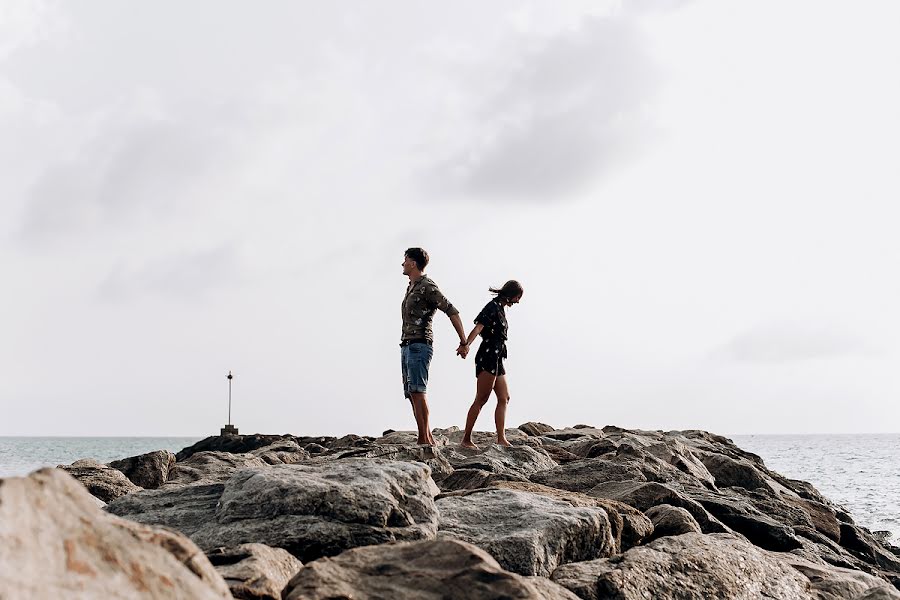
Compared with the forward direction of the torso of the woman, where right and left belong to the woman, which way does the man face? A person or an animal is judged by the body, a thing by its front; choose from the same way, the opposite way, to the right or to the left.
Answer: the opposite way

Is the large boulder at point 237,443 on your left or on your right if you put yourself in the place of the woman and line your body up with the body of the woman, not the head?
on your left

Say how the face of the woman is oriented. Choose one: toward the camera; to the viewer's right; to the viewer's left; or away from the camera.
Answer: to the viewer's right

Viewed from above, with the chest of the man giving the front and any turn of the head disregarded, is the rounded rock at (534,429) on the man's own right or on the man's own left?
on the man's own right

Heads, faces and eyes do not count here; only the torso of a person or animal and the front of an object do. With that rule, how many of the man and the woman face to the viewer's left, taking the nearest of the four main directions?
1

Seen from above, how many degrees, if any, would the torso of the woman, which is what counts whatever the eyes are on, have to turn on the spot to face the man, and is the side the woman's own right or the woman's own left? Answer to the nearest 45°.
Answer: approximately 135° to the woman's own right

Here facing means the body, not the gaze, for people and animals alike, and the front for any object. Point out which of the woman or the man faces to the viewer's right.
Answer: the woman

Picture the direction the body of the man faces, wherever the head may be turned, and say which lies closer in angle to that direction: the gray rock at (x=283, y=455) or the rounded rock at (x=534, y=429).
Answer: the gray rock

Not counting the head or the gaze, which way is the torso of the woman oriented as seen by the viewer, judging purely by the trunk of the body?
to the viewer's right

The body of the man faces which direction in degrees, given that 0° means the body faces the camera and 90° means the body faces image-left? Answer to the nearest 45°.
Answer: approximately 90°

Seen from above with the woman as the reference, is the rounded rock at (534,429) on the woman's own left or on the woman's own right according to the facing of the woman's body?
on the woman's own left
